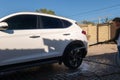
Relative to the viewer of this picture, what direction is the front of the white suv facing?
facing the viewer and to the left of the viewer
